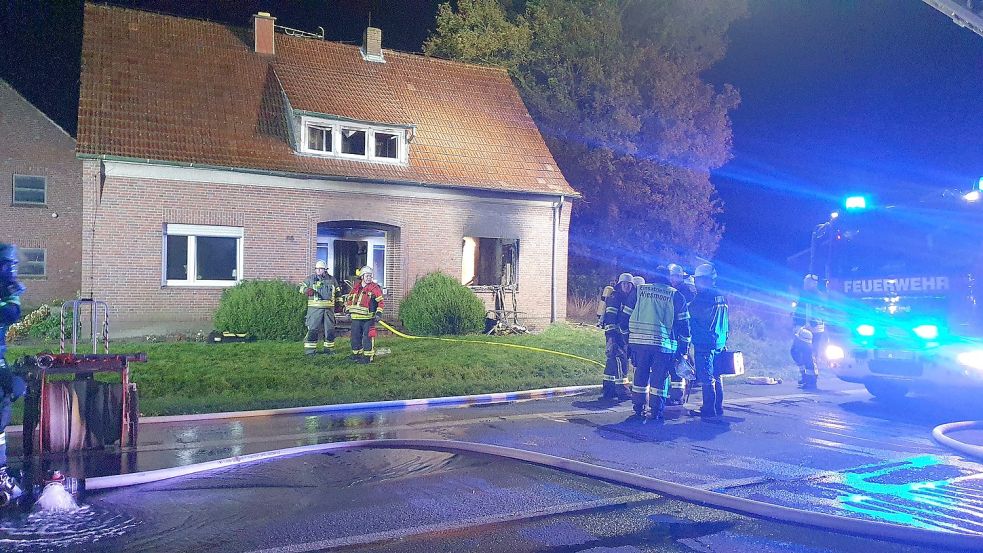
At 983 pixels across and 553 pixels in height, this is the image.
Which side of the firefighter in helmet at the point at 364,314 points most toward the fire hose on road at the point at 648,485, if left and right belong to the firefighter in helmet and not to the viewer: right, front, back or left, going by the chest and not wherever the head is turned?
front

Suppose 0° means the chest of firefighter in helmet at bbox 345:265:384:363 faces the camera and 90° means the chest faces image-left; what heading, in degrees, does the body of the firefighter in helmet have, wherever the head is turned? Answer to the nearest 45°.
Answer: approximately 0°

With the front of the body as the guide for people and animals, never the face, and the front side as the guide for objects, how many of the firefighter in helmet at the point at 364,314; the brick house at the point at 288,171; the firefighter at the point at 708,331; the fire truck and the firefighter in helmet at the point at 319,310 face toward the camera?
4

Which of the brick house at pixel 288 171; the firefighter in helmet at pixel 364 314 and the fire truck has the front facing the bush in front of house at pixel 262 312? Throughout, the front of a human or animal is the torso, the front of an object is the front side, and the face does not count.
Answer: the brick house

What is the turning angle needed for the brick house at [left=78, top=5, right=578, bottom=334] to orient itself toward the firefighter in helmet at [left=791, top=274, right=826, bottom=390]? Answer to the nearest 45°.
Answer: approximately 45° to its left

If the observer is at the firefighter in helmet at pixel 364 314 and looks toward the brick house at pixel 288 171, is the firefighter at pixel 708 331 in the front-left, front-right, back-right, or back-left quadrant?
back-right

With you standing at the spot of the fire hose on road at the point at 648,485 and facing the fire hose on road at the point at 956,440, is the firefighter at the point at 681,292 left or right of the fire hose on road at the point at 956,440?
left

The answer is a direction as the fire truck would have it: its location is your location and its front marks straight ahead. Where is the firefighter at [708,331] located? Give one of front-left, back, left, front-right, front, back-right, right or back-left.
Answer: front-right
